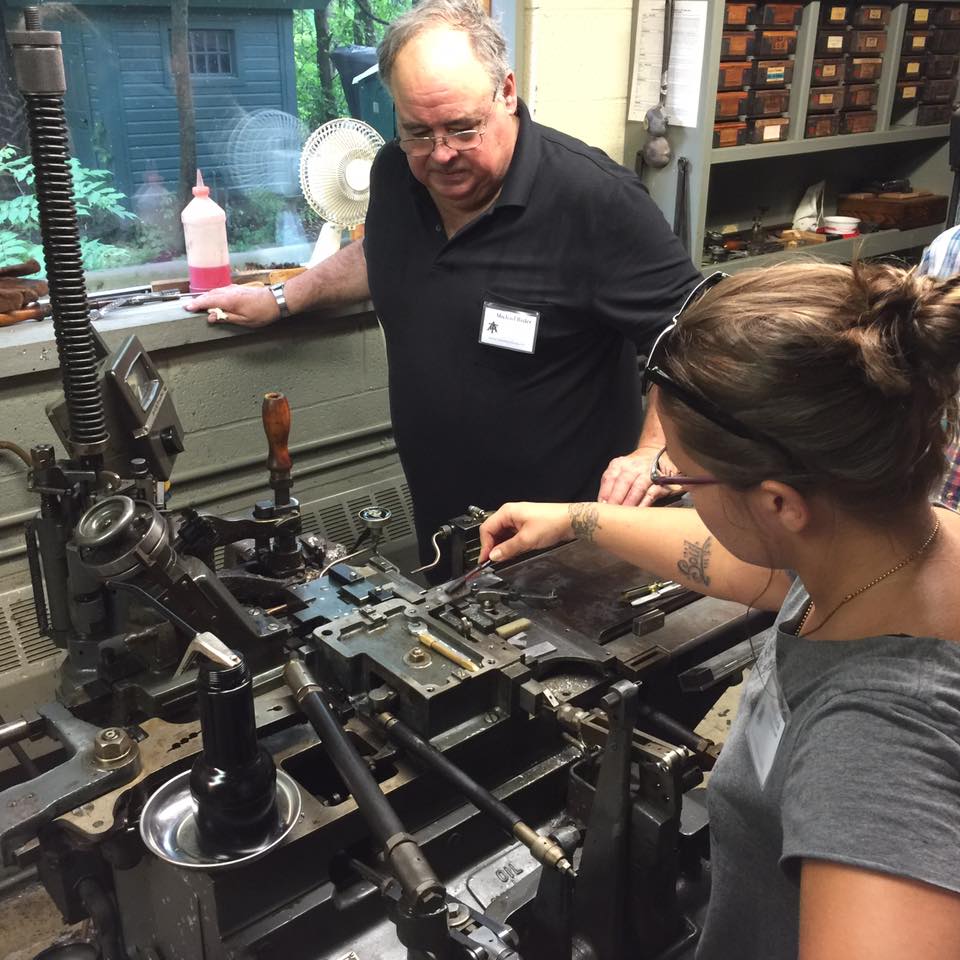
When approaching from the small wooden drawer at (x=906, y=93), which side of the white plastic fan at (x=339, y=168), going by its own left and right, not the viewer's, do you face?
left

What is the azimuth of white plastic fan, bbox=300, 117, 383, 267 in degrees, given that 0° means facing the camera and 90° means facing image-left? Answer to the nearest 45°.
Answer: approximately 315°

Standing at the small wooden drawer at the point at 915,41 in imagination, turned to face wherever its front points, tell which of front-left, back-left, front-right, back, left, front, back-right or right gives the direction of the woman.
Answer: front-right

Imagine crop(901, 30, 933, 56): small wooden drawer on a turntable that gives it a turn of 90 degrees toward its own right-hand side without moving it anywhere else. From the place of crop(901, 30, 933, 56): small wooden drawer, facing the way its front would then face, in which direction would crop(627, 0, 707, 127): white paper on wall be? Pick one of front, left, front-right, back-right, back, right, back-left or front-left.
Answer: front

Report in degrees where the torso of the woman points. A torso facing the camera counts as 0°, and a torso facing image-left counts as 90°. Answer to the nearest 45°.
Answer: approximately 90°

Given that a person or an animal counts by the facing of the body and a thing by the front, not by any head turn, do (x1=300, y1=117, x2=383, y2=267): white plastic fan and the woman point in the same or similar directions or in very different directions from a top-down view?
very different directions

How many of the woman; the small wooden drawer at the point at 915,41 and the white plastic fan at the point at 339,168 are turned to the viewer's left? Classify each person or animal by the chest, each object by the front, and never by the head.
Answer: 1

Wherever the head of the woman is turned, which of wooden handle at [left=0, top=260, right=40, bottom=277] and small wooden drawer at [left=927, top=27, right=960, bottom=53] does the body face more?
the wooden handle

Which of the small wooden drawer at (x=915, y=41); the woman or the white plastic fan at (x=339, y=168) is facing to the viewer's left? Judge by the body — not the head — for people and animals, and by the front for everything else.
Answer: the woman

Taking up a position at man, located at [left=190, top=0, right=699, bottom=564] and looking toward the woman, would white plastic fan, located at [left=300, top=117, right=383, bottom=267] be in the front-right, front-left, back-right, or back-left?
back-right

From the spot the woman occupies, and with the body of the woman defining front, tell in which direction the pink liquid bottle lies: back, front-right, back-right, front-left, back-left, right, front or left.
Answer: front-right

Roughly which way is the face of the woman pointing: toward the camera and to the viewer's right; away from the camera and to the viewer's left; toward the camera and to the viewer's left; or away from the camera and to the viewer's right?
away from the camera and to the viewer's left

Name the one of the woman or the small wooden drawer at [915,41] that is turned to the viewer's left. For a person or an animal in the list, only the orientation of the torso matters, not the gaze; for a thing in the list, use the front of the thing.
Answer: the woman

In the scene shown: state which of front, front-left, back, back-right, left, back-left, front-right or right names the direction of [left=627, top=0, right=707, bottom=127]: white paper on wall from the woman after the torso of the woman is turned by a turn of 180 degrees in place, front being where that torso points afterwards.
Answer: left
